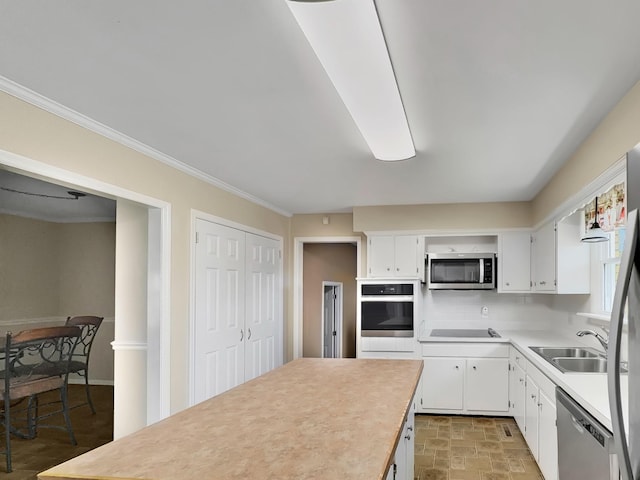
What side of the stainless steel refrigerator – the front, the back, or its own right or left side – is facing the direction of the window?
right

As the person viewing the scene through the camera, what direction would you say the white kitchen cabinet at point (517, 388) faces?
facing to the left of the viewer

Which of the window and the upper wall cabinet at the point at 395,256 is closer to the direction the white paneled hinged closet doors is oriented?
the window

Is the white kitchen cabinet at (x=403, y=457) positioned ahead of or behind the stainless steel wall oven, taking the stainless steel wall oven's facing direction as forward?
ahead

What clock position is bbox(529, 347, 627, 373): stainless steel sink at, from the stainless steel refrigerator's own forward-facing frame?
The stainless steel sink is roughly at 3 o'clock from the stainless steel refrigerator.

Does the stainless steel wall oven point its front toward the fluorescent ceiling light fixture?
yes

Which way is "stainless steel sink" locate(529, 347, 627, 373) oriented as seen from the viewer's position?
to the viewer's left

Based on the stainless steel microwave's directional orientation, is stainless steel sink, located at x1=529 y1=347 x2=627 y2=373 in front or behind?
in front

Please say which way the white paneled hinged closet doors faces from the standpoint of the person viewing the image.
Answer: facing the viewer and to the right of the viewer
